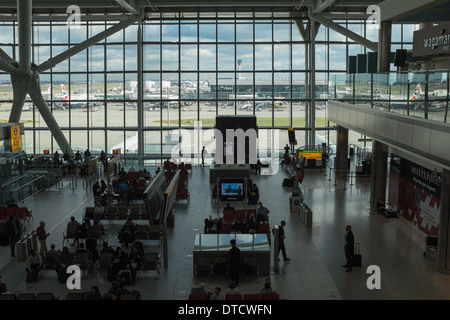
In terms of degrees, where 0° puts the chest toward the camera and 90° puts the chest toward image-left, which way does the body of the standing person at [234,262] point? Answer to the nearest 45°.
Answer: approximately 180°

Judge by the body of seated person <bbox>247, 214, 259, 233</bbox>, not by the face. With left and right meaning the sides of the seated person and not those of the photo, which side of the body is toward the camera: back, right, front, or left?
front

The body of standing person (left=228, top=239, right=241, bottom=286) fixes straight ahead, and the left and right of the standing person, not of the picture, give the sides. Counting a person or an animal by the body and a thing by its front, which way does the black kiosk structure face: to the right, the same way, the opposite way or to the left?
the opposite way

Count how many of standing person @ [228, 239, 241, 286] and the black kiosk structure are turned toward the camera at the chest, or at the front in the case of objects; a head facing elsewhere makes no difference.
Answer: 1

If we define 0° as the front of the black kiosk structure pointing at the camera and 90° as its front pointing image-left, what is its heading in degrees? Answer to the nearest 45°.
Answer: approximately 0°

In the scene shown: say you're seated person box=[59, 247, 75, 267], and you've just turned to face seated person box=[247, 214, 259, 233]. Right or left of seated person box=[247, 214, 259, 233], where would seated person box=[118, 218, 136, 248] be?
left

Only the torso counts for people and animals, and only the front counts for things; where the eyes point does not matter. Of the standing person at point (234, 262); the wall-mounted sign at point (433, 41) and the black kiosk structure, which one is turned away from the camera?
the standing person

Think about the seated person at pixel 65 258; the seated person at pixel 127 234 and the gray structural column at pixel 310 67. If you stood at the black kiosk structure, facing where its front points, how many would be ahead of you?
2

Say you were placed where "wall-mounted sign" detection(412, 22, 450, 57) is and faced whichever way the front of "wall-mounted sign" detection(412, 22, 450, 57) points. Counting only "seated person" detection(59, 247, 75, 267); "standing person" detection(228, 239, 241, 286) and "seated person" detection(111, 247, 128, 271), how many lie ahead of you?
3
